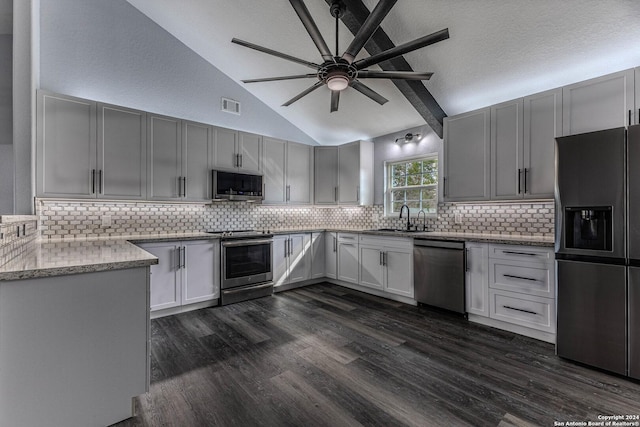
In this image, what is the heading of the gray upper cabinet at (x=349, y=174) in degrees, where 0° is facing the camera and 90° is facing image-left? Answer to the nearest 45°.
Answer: approximately 45°

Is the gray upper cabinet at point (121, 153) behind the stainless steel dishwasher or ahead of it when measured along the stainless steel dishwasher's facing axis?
ahead

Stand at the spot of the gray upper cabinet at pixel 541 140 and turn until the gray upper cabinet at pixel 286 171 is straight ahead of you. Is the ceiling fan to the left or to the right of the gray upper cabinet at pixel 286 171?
left

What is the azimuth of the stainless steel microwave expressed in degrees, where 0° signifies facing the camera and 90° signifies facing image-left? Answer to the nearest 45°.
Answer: approximately 315°

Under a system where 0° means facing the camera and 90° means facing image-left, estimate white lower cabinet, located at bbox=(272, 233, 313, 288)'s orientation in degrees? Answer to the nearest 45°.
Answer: approximately 315°

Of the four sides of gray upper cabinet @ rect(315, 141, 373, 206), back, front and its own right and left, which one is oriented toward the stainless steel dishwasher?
left

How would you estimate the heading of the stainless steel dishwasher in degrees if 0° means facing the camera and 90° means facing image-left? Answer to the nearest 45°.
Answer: approximately 45°
